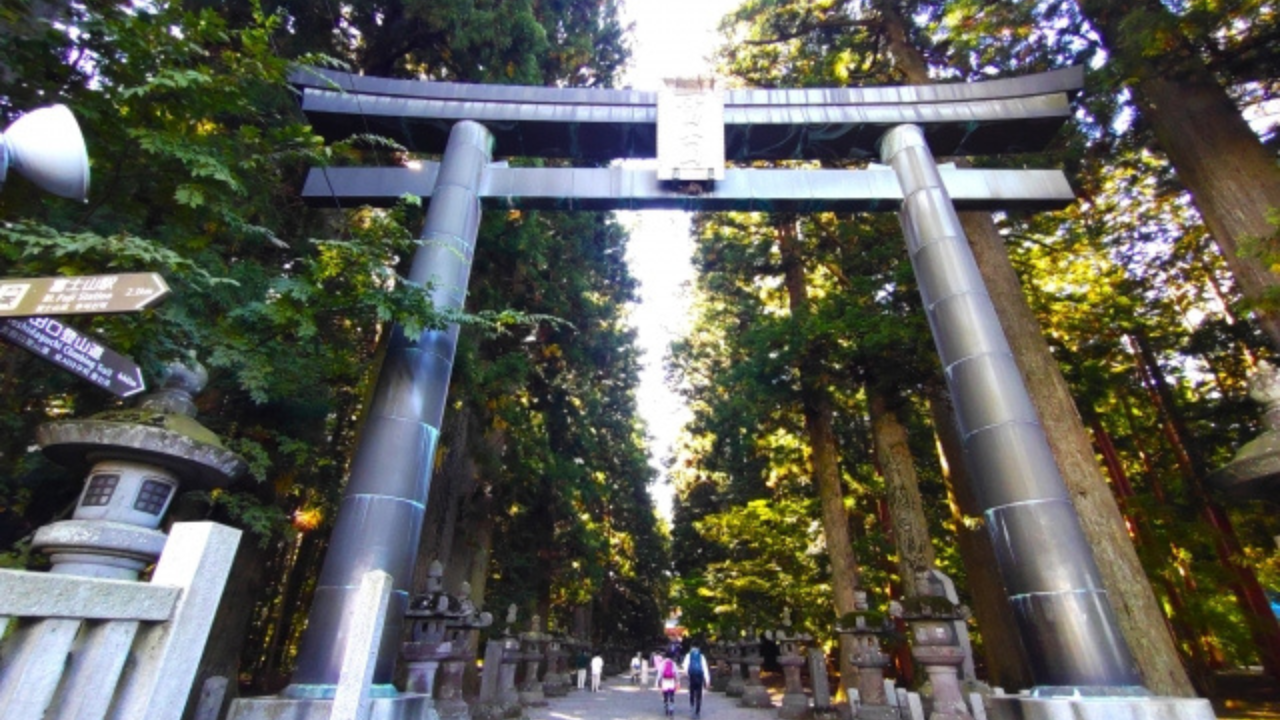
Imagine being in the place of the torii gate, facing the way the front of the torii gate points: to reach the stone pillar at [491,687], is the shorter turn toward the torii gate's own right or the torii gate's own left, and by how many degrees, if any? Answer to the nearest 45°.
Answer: approximately 135° to the torii gate's own right

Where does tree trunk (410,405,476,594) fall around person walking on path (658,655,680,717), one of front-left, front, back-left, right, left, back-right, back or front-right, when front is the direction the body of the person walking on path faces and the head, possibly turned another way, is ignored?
back-left

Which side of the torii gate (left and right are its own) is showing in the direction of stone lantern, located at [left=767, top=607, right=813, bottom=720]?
back

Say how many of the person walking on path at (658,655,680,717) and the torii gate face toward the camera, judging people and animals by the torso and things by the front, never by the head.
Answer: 1

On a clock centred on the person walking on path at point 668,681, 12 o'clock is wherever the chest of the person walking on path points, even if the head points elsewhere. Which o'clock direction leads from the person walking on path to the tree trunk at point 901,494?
The tree trunk is roughly at 4 o'clock from the person walking on path.

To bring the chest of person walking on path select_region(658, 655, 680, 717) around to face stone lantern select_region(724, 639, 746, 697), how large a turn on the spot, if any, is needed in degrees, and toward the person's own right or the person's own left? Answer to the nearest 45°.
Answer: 0° — they already face it

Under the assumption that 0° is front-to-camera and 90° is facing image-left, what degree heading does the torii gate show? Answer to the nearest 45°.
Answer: approximately 0°

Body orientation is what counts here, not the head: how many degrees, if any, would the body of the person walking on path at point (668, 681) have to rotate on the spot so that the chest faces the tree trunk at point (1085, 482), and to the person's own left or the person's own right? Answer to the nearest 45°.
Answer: approximately 135° to the person's own right

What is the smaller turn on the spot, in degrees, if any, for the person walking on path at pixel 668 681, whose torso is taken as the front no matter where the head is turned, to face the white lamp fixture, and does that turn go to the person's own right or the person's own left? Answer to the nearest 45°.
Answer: approximately 180°

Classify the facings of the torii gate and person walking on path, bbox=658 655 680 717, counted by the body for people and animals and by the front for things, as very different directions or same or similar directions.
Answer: very different directions

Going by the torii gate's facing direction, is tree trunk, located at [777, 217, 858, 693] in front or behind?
behind

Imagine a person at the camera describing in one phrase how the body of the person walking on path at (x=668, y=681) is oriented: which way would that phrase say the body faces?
away from the camera
